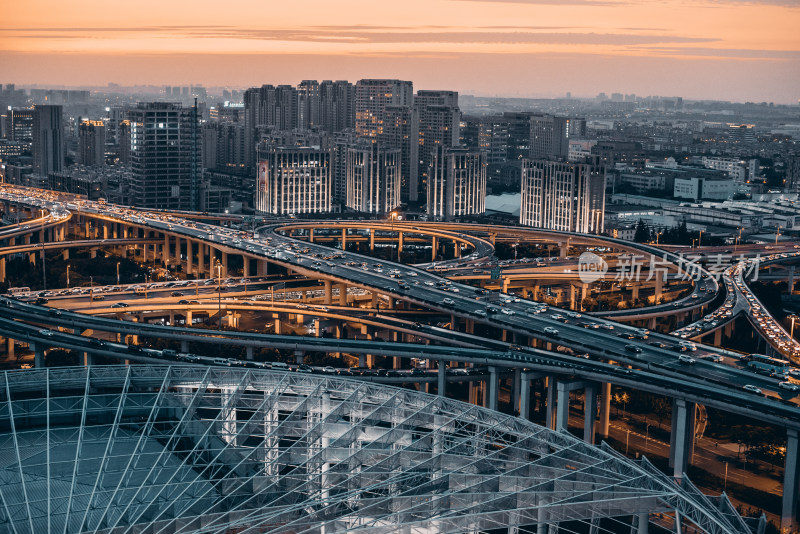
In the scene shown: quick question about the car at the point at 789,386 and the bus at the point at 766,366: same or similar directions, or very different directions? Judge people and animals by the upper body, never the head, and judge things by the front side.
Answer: very different directions

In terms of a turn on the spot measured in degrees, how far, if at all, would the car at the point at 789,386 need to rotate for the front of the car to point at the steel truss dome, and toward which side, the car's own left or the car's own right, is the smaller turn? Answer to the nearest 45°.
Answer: approximately 90° to the car's own right

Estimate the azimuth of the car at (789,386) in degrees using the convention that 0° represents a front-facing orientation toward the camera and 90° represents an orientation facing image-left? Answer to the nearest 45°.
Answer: approximately 315°

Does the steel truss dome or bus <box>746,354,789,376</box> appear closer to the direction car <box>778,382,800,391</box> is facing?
the steel truss dome

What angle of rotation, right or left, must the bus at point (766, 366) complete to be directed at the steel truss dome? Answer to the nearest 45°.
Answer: approximately 90° to its left

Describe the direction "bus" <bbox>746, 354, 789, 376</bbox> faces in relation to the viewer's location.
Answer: facing away from the viewer and to the left of the viewer

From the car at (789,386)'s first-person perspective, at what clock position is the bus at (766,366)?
The bus is roughly at 7 o'clock from the car.
